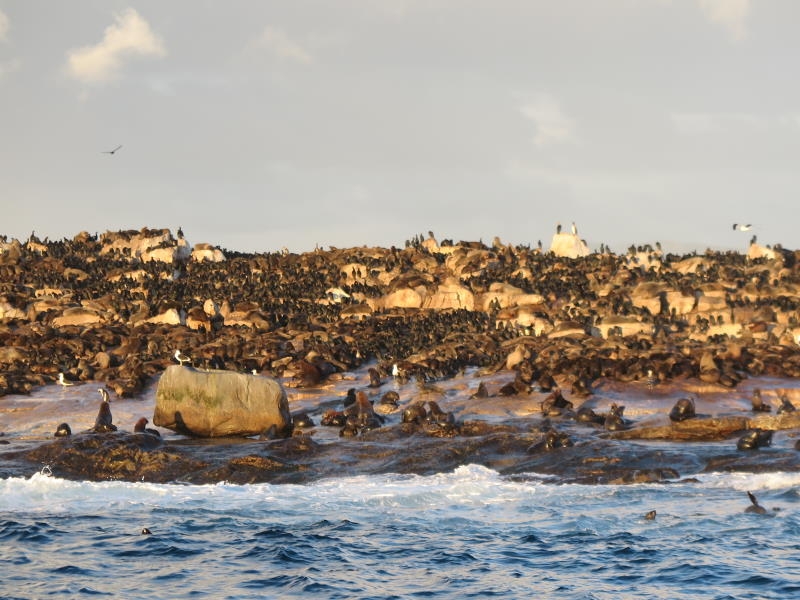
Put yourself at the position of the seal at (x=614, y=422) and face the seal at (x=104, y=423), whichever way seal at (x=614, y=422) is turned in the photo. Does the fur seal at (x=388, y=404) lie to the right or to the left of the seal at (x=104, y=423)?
right

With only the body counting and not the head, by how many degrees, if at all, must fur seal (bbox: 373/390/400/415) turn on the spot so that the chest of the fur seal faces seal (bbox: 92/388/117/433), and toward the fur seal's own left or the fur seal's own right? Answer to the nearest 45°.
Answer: approximately 135° to the fur seal's own right

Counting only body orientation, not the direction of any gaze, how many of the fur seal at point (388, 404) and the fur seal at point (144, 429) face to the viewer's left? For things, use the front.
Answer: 1

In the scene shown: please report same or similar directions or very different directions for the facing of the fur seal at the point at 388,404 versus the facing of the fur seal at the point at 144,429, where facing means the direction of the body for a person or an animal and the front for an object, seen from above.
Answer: very different directions
